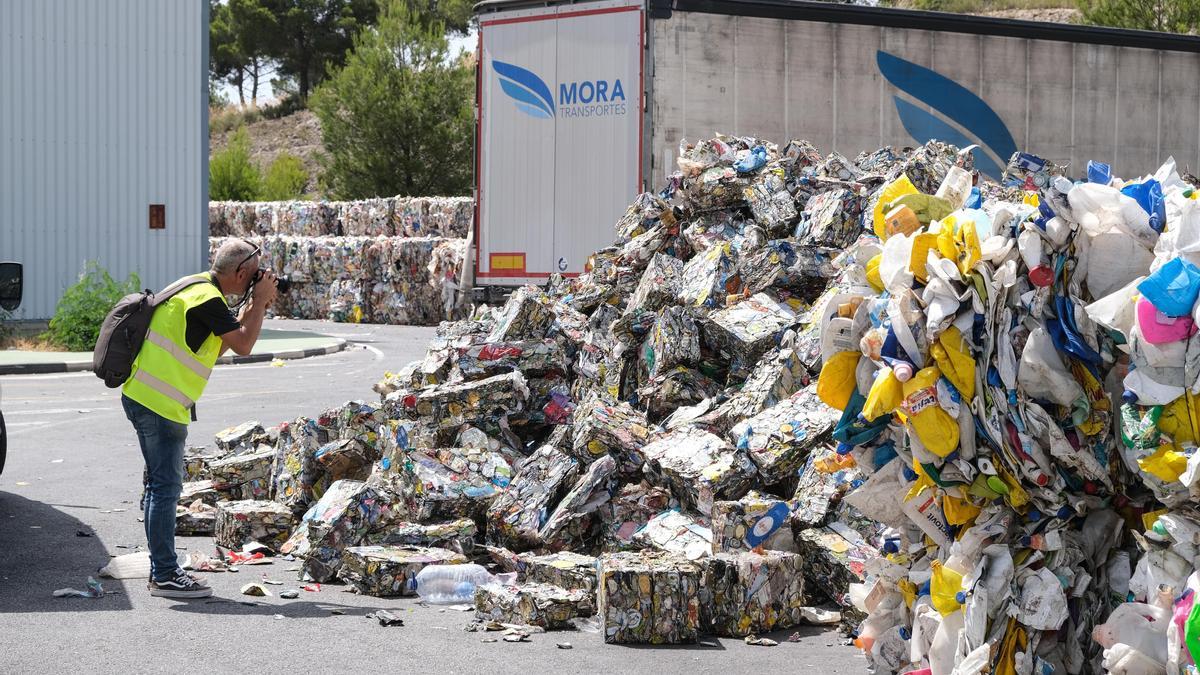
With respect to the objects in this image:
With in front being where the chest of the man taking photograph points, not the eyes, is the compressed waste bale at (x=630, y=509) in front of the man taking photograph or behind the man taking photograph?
in front

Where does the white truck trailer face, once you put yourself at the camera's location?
facing away from the viewer and to the right of the viewer

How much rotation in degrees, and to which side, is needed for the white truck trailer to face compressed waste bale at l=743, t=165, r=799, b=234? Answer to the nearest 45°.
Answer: approximately 135° to its right

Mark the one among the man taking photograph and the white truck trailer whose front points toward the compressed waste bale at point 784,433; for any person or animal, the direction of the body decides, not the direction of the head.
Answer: the man taking photograph

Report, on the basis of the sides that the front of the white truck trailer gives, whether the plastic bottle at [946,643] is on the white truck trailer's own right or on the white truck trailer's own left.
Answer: on the white truck trailer's own right

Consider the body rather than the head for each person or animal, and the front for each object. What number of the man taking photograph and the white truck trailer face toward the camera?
0

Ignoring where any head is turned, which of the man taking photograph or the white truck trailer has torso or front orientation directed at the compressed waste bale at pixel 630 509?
the man taking photograph

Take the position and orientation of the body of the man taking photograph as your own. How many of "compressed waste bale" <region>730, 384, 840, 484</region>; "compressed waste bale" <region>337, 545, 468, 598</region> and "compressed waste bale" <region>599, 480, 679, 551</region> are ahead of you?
3

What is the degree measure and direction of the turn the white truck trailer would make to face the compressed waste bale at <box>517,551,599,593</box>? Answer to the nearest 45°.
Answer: approximately 135° to its right

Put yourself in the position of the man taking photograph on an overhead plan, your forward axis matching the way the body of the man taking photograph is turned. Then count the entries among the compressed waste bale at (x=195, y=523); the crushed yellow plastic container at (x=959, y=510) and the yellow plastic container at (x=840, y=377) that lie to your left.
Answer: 1

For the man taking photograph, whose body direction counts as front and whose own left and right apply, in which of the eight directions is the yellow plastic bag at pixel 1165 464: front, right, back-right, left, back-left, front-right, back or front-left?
front-right

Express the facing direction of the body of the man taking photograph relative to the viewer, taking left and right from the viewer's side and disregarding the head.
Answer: facing to the right of the viewer
